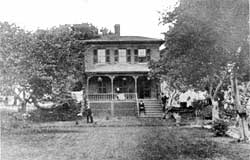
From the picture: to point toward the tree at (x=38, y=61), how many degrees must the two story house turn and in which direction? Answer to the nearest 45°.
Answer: approximately 45° to its right

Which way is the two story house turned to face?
toward the camera

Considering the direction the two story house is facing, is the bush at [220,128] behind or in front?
in front

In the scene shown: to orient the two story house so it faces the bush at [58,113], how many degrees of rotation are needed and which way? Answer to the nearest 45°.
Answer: approximately 45° to its right
